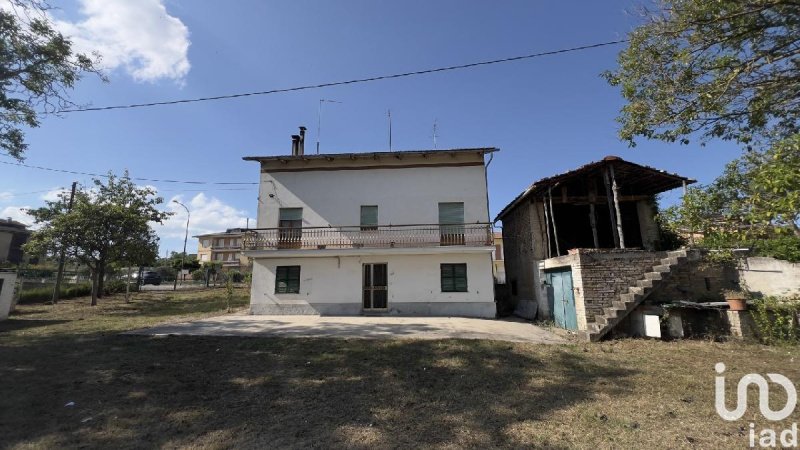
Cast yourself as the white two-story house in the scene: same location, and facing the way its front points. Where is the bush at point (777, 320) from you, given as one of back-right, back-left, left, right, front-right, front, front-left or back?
front-left

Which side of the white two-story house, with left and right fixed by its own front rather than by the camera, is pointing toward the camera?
front

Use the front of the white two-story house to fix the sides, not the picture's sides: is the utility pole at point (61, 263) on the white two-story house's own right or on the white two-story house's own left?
on the white two-story house's own right

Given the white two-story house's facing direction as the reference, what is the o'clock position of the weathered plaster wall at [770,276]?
The weathered plaster wall is roughly at 10 o'clock from the white two-story house.

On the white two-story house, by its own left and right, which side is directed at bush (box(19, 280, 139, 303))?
right

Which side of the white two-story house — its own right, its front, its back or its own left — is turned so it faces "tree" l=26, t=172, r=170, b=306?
right

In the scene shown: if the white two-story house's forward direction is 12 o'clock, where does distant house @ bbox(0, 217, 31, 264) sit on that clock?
The distant house is roughly at 4 o'clock from the white two-story house.

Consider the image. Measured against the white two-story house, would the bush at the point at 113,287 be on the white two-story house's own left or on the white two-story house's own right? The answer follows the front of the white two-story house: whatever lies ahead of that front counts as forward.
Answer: on the white two-story house's own right

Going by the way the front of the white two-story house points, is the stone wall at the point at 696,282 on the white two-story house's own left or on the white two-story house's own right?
on the white two-story house's own left

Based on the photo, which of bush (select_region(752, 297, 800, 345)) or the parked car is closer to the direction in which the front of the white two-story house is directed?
the bush

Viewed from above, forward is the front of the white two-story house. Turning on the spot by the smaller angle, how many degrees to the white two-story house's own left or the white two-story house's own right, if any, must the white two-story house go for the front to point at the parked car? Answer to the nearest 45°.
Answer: approximately 135° to the white two-story house's own right
